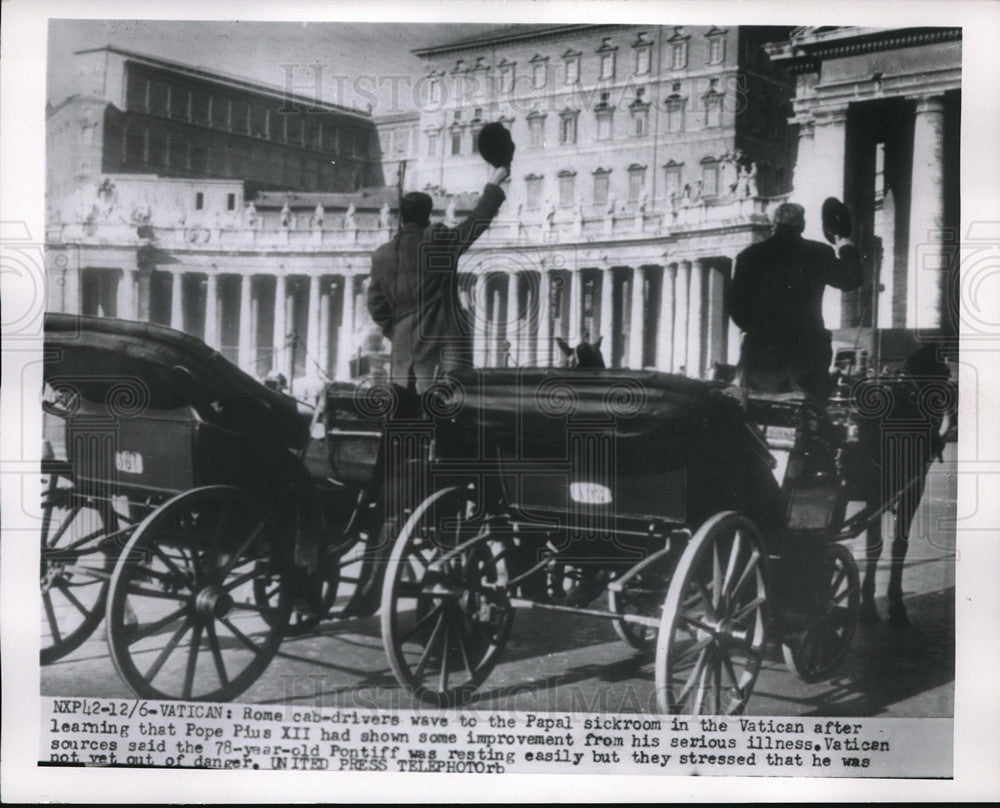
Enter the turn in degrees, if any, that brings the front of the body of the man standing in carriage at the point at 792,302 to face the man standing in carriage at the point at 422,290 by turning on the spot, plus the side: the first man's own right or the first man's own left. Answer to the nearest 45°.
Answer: approximately 90° to the first man's own left

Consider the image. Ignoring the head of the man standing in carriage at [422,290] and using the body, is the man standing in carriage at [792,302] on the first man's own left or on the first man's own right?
on the first man's own right

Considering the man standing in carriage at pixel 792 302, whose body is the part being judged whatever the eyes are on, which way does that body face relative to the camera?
away from the camera

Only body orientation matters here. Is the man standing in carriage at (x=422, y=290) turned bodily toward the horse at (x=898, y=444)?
no

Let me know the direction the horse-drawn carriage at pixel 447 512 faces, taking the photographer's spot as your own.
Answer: facing away from the viewer and to the right of the viewer

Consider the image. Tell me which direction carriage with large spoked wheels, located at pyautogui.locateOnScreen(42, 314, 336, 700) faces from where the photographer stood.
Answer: facing away from the viewer and to the right of the viewer

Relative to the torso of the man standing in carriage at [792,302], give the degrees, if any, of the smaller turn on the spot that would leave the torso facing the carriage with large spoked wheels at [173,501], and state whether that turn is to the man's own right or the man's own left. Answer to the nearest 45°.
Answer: approximately 135° to the man's own left

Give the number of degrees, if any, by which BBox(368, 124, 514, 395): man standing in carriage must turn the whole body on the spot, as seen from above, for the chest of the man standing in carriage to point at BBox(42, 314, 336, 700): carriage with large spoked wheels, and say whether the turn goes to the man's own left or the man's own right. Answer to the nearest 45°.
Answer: approximately 135° to the man's own left

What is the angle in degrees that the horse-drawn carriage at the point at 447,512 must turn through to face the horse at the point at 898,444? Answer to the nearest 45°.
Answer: approximately 45° to its right

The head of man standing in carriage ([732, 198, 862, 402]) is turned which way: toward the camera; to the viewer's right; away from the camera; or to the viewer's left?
away from the camera

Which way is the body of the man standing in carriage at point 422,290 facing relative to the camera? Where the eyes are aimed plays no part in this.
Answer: away from the camera

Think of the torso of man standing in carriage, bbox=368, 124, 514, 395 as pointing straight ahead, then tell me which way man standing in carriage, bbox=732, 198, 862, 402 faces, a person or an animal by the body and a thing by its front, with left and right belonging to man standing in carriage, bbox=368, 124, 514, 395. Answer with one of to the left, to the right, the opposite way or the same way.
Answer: the same way

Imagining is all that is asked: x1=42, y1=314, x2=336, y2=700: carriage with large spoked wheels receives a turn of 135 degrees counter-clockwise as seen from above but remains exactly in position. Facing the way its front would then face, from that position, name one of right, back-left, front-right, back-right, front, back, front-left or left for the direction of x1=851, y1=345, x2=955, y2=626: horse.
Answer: back

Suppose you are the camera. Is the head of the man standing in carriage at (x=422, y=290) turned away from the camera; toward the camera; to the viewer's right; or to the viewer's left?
away from the camera
